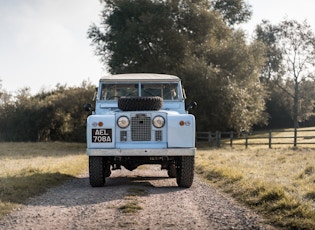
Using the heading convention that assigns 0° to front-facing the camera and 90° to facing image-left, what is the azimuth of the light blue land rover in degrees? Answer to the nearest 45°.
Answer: approximately 0°

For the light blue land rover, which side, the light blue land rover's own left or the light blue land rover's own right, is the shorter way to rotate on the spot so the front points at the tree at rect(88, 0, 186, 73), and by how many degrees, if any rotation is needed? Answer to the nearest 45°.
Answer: approximately 180°

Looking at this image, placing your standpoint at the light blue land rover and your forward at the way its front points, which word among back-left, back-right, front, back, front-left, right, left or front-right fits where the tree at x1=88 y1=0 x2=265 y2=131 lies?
back
